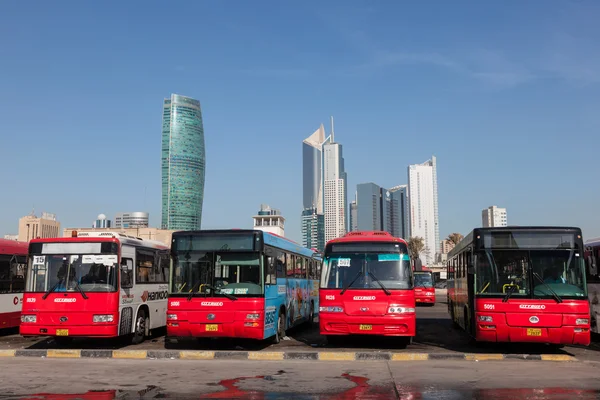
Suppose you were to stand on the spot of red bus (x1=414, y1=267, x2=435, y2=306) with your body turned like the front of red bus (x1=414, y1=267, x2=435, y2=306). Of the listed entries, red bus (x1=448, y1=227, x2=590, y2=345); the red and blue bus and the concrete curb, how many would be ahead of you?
3

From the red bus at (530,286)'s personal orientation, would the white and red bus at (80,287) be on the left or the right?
on its right

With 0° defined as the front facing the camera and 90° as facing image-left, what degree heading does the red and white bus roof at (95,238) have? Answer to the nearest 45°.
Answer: approximately 45°

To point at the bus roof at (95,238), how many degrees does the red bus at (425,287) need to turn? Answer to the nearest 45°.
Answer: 0° — it already faces it

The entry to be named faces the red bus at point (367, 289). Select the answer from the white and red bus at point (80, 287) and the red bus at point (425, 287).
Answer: the red bus at point (425, 287)

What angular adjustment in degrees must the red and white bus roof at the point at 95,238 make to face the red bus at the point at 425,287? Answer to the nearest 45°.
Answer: approximately 180°

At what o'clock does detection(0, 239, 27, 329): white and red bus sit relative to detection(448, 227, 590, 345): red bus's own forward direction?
The white and red bus is roughly at 3 o'clock from the red bus.

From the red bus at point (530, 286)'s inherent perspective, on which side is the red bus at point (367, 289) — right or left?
on its right
